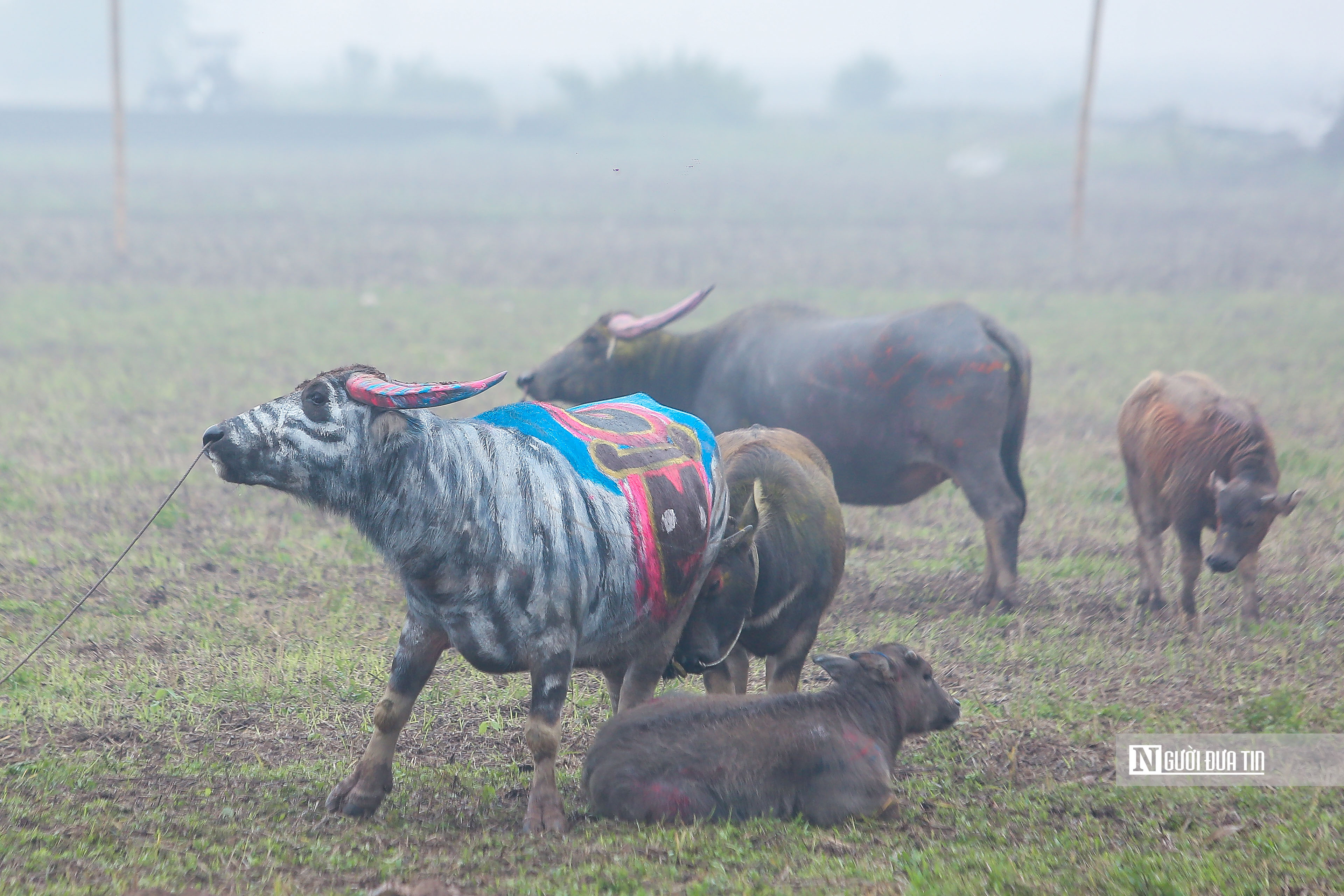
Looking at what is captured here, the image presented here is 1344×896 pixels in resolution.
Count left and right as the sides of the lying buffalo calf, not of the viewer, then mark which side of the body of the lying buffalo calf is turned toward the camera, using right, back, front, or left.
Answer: right

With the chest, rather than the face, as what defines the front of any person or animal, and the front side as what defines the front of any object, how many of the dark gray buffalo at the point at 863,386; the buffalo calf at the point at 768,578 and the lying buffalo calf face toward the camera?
1

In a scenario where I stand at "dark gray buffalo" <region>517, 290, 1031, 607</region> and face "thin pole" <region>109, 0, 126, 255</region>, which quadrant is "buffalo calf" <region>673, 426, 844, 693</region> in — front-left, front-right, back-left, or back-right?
back-left

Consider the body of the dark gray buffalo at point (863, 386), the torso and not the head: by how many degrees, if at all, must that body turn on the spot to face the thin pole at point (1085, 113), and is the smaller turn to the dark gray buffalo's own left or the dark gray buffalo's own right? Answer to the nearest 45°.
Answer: approximately 90° to the dark gray buffalo's own right

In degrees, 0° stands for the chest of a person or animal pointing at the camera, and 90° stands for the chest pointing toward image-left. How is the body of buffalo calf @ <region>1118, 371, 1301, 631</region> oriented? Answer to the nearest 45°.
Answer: approximately 315°

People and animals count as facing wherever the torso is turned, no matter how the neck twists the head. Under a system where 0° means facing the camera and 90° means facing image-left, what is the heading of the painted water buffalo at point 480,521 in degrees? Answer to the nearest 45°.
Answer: approximately 45°

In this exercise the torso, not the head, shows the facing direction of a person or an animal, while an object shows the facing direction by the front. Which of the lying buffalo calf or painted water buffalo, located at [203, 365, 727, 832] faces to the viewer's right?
the lying buffalo calf

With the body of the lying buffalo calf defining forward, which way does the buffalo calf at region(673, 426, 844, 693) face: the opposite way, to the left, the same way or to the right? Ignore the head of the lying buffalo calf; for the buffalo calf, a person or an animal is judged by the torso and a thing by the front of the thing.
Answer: to the right

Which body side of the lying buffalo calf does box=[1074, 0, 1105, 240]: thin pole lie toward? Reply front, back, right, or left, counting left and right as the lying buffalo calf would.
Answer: left

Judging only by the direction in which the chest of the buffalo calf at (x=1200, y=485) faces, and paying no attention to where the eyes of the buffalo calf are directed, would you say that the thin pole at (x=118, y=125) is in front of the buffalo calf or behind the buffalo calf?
behind

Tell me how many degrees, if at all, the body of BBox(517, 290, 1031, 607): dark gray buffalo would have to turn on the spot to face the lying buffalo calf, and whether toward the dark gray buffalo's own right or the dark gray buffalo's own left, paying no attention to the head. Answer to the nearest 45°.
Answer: approximately 90° to the dark gray buffalo's own left

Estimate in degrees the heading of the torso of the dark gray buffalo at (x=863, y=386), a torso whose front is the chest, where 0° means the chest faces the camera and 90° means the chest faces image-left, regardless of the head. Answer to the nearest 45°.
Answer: approximately 90°

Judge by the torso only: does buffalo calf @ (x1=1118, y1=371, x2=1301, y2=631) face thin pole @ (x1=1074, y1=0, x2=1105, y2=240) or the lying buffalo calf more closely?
the lying buffalo calf

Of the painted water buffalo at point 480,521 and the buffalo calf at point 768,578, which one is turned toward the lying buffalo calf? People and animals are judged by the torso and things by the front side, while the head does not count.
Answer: the buffalo calf
